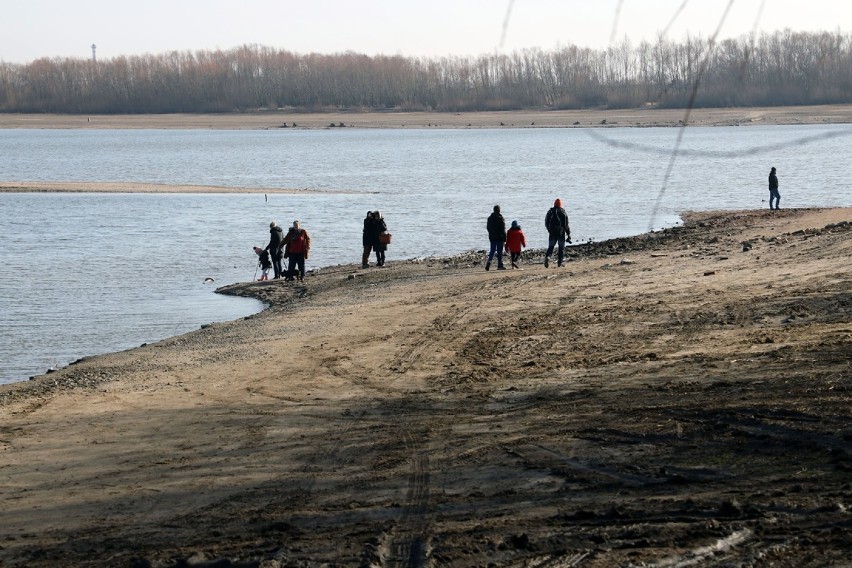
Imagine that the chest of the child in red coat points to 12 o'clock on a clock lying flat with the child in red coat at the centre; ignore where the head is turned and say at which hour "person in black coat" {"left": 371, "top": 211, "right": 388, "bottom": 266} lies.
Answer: The person in black coat is roughly at 10 o'clock from the child in red coat.

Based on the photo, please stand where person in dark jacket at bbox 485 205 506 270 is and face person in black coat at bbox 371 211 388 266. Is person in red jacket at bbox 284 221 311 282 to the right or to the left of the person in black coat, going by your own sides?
left

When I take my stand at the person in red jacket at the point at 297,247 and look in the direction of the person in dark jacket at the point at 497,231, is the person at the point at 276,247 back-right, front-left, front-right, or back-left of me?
back-left

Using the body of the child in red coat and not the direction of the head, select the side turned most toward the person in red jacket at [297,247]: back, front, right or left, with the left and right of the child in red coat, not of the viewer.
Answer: left

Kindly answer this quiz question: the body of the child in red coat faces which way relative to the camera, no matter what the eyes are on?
away from the camera

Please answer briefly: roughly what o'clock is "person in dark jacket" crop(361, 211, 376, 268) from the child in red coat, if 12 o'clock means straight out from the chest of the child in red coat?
The person in dark jacket is roughly at 10 o'clock from the child in red coat.
